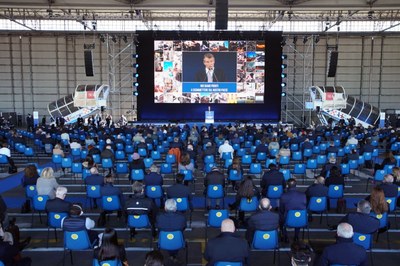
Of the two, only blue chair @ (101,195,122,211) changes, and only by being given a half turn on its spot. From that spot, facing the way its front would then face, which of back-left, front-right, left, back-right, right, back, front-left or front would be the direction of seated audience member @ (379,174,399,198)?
left

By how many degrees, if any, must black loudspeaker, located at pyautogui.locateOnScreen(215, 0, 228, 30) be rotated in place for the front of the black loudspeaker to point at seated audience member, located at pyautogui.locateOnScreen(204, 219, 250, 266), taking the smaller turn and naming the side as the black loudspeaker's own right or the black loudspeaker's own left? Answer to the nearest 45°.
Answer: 0° — it already faces them

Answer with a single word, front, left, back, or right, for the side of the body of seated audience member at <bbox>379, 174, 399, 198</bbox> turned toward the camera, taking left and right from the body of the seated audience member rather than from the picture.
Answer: back

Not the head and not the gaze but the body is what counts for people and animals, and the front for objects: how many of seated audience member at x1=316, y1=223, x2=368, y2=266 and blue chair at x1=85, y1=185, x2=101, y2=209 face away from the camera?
2

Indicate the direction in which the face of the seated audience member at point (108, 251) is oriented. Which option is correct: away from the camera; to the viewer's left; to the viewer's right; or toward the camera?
away from the camera

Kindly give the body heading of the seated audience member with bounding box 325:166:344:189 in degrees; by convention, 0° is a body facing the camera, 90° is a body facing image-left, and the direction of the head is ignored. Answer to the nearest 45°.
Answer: approximately 180°

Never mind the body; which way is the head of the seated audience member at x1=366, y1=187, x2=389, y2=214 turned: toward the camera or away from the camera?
away from the camera

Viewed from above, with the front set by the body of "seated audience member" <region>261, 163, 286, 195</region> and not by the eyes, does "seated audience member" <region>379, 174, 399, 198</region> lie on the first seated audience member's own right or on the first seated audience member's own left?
on the first seated audience member's own right

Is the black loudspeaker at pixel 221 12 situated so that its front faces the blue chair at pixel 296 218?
yes

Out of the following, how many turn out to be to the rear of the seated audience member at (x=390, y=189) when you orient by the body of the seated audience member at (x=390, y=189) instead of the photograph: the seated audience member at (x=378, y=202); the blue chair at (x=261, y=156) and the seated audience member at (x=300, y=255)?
2

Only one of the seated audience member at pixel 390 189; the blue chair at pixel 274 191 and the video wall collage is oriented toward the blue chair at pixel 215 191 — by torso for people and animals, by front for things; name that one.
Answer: the video wall collage

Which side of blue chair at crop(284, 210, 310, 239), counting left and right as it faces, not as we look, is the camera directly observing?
back

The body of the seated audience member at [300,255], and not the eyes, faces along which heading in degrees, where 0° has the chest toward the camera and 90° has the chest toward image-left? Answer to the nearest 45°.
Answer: approximately 180°

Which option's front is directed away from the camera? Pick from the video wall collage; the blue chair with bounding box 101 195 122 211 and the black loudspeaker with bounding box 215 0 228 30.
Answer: the blue chair

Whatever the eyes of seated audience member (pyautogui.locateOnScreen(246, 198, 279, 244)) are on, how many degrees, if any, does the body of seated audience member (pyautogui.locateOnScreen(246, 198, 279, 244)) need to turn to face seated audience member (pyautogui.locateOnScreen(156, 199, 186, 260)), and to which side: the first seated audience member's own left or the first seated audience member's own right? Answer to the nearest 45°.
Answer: approximately 90° to the first seated audience member's own left

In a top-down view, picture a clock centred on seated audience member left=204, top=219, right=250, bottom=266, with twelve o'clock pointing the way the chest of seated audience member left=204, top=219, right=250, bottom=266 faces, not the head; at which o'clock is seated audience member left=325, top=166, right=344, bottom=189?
seated audience member left=325, top=166, right=344, bottom=189 is roughly at 1 o'clock from seated audience member left=204, top=219, right=250, bottom=266.

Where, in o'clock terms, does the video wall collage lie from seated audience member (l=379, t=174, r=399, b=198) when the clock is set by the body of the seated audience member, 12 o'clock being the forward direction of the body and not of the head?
The video wall collage is roughly at 11 o'clock from the seated audience member.

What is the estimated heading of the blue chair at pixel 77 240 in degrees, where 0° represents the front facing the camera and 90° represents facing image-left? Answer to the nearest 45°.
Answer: approximately 180°

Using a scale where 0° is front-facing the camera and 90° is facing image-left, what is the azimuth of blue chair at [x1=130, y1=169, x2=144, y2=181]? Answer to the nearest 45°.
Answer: approximately 180°

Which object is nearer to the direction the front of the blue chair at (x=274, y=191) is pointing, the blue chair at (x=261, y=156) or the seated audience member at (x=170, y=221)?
the blue chair

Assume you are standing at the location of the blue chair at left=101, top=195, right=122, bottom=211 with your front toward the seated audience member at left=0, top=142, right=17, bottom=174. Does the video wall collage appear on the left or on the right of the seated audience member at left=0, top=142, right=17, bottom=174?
right
